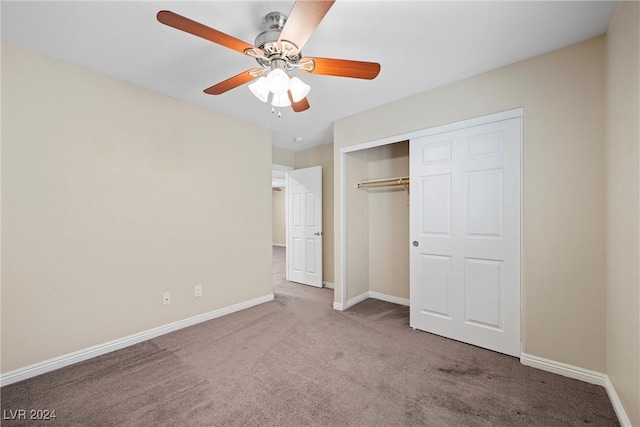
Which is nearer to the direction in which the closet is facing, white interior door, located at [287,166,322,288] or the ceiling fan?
the ceiling fan

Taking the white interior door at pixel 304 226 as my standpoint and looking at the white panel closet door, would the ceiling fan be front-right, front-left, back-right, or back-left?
front-right

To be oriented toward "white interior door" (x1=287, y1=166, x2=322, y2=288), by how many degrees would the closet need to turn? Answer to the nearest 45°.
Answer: approximately 90° to its right

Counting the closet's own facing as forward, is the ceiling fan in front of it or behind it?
in front

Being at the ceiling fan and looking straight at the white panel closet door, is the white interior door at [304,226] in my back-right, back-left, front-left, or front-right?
front-left

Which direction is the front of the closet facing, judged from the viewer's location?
facing the viewer and to the left of the viewer
